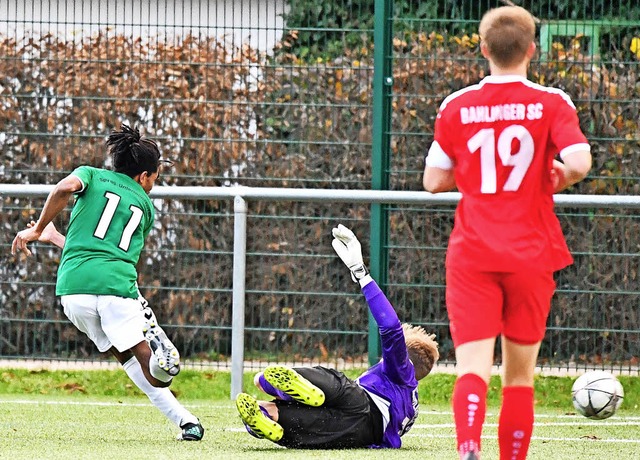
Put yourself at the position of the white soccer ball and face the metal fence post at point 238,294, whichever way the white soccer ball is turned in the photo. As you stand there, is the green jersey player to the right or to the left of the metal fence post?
left

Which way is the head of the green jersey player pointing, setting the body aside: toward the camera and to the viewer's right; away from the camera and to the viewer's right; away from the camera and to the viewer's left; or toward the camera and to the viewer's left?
away from the camera and to the viewer's right

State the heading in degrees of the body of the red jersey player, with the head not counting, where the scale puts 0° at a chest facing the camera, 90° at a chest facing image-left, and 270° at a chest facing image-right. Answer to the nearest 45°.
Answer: approximately 180°

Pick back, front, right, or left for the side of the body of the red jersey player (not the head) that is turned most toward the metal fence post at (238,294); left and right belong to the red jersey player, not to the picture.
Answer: front

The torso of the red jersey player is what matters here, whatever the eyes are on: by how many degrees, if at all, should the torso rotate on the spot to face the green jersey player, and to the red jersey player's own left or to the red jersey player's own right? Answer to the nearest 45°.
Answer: approximately 45° to the red jersey player's own left

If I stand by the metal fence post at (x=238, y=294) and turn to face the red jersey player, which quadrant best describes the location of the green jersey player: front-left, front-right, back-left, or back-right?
front-right

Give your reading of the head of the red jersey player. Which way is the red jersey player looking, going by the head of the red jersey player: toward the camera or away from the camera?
away from the camera

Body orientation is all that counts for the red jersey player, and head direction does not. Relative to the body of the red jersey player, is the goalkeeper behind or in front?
in front

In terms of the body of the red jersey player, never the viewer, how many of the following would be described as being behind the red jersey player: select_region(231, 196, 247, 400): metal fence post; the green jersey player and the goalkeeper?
0

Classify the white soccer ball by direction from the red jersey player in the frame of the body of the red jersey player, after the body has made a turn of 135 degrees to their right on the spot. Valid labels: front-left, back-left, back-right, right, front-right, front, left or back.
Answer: back-left
